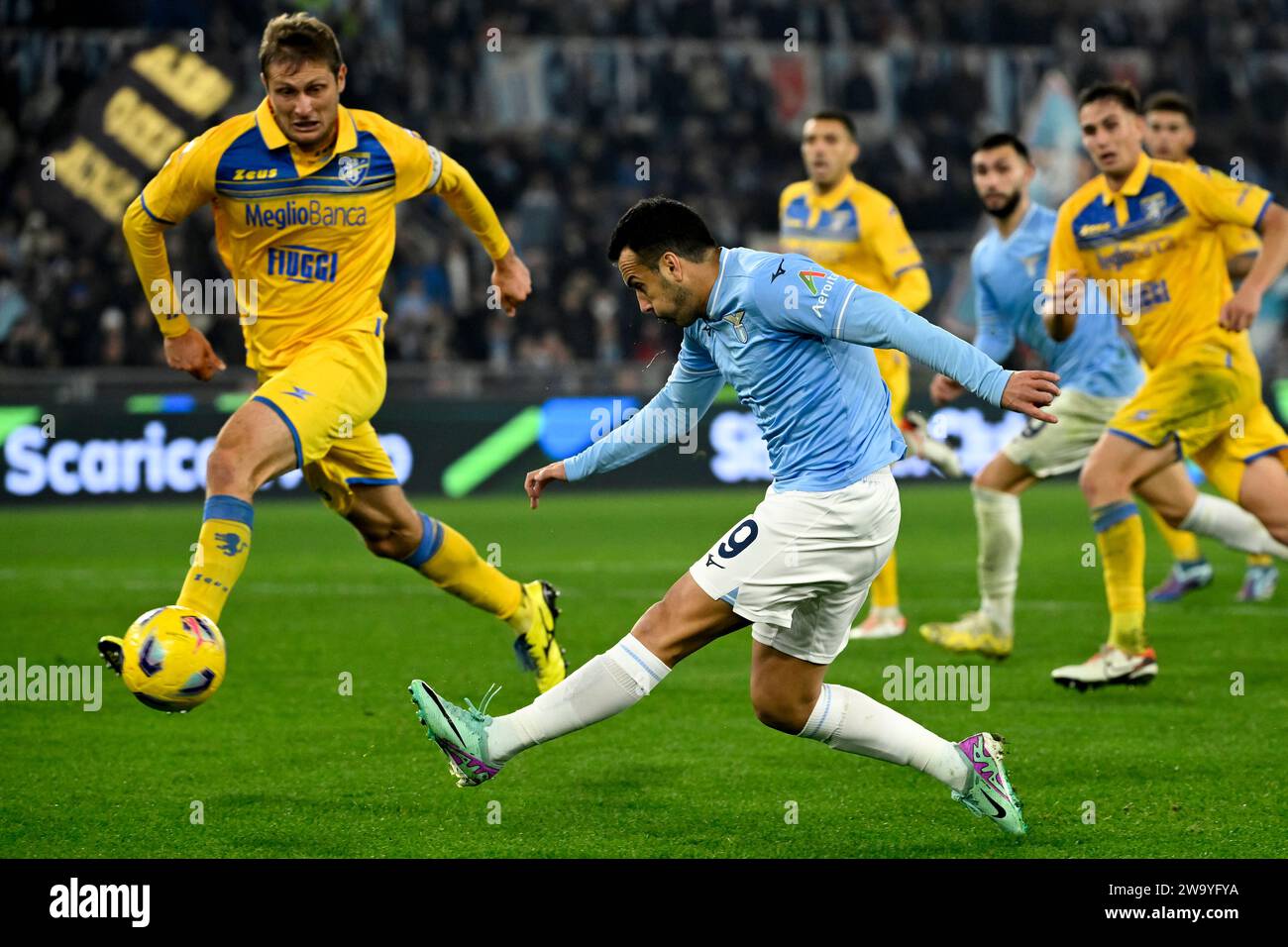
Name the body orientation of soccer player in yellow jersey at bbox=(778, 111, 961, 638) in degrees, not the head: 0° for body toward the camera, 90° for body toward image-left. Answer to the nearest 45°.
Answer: approximately 45°

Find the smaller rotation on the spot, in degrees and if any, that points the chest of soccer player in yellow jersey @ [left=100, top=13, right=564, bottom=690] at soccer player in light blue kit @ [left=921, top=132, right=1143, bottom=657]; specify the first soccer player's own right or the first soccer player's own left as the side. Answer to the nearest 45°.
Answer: approximately 135° to the first soccer player's own left

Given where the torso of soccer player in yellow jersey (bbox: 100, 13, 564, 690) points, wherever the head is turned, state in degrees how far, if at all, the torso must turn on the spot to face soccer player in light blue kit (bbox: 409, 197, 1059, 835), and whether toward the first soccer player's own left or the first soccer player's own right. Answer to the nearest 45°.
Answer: approximately 45° to the first soccer player's own left

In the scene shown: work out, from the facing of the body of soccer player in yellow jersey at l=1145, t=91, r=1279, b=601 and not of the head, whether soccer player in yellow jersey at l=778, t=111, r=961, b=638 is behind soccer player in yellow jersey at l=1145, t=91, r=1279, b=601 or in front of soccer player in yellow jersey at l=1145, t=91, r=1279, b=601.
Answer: in front

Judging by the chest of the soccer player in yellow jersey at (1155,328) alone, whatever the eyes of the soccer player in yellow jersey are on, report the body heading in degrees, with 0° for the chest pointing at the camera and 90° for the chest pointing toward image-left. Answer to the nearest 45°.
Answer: approximately 45°

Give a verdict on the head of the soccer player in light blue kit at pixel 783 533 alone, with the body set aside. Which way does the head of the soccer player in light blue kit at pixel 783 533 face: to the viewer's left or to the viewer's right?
to the viewer's left

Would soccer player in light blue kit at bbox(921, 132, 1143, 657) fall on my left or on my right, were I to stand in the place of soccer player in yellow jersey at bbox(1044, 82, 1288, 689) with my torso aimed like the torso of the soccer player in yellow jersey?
on my right

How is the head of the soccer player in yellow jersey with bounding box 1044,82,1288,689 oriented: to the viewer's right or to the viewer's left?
to the viewer's left
